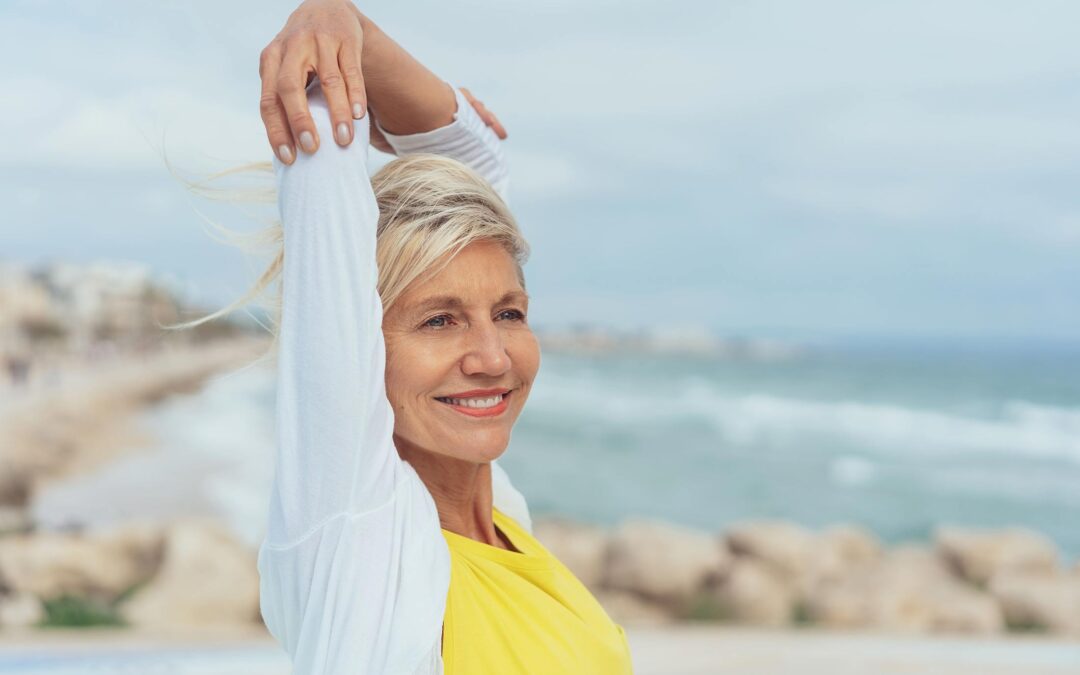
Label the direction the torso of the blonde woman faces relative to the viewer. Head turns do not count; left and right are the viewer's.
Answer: facing the viewer and to the right of the viewer

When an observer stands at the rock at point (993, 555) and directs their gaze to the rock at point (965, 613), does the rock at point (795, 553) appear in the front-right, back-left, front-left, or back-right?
front-right

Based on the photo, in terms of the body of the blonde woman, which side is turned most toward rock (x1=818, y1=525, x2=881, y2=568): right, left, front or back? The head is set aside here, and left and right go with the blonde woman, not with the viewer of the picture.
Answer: left

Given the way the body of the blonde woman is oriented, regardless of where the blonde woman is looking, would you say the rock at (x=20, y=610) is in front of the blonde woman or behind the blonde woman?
behind

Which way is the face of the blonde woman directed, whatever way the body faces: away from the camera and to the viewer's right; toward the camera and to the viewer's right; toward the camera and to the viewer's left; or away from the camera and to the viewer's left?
toward the camera and to the viewer's right

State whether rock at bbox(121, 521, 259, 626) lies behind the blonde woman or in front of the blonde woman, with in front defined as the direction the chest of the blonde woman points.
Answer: behind

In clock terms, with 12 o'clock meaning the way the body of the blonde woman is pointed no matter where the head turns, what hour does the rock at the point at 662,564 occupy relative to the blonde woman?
The rock is roughly at 8 o'clock from the blonde woman.

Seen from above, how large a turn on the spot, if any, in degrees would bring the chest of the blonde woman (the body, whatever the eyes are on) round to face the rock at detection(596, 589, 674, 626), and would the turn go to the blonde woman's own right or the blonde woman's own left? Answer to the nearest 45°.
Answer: approximately 135° to the blonde woman's own left

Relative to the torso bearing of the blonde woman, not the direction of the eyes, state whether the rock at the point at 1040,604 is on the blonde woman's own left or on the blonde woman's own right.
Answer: on the blonde woman's own left

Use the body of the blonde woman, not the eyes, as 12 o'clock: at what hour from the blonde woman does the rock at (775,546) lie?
The rock is roughly at 8 o'clock from the blonde woman.

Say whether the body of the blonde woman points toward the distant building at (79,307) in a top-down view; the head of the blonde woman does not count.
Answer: no
